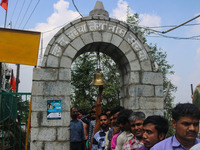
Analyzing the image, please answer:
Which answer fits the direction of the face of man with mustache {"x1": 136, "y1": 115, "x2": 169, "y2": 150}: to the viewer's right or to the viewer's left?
to the viewer's left

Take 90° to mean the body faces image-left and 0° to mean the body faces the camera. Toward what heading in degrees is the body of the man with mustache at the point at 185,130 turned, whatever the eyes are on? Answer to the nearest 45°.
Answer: approximately 315°

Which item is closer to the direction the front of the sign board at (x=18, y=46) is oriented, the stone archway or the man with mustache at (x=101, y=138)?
the man with mustache

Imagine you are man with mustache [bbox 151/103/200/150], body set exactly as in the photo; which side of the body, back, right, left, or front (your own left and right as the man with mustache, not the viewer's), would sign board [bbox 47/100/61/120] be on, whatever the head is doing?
back

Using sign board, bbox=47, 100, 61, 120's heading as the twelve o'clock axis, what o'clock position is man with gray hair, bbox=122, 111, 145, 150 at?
The man with gray hair is roughly at 11 o'clock from the sign board.

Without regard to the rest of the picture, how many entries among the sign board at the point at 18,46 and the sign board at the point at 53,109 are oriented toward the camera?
2

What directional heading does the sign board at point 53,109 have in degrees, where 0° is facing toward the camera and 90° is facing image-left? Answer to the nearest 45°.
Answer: approximately 0°

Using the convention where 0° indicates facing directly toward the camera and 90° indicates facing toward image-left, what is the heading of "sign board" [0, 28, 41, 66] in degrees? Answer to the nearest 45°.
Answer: approximately 0°

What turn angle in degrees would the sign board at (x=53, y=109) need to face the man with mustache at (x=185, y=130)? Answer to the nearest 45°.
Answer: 0° — it already faces them

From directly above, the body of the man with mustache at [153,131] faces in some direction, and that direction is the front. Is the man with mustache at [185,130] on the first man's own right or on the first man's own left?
on the first man's own left
